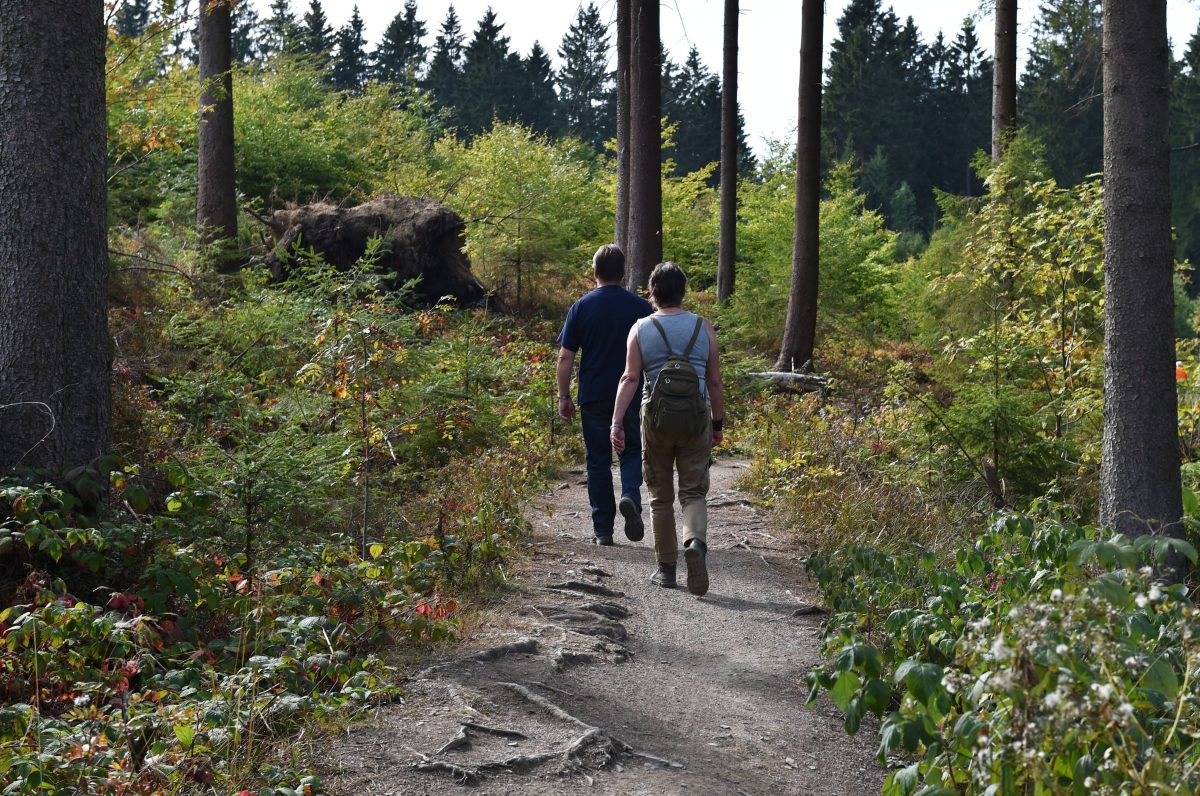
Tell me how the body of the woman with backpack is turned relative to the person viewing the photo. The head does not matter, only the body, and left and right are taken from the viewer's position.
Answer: facing away from the viewer

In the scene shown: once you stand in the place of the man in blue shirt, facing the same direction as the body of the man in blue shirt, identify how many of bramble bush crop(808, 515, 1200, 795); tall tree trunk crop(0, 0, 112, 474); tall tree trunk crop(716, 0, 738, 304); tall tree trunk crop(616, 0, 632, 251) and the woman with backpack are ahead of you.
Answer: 2

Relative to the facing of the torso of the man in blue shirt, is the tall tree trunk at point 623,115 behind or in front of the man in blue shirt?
in front

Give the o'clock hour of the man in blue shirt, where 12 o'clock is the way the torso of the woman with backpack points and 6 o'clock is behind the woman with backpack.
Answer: The man in blue shirt is roughly at 11 o'clock from the woman with backpack.

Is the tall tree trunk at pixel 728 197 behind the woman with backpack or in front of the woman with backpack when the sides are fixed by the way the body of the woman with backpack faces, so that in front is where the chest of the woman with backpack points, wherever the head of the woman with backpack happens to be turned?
in front

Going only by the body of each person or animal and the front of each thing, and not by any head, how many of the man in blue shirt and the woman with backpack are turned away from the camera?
2

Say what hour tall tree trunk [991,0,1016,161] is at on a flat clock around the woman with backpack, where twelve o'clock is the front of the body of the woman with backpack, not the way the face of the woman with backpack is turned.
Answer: The tall tree trunk is roughly at 1 o'clock from the woman with backpack.

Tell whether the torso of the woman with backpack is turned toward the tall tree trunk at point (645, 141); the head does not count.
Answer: yes

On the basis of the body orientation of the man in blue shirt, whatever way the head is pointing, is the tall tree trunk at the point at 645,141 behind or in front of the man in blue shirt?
in front

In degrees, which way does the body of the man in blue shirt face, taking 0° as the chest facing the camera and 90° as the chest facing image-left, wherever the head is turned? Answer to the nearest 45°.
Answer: approximately 180°

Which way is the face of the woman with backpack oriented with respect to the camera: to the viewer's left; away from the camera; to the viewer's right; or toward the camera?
away from the camera

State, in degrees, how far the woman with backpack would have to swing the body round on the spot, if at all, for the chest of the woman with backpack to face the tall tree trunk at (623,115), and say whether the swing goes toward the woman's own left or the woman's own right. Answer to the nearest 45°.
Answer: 0° — they already face it

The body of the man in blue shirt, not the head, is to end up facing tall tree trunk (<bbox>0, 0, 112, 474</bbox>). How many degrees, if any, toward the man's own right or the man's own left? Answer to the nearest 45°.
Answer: approximately 135° to the man's own left

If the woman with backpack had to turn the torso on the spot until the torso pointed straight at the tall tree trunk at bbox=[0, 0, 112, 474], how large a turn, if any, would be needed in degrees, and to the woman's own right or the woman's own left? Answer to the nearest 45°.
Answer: approximately 90° to the woman's own left
